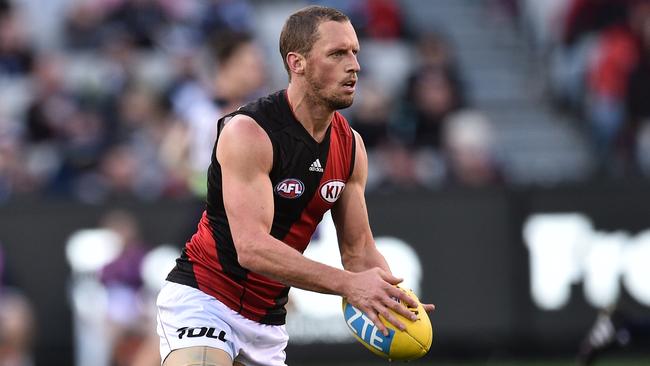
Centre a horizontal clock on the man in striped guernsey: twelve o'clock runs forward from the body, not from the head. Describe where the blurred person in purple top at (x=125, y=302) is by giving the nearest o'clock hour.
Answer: The blurred person in purple top is roughly at 7 o'clock from the man in striped guernsey.

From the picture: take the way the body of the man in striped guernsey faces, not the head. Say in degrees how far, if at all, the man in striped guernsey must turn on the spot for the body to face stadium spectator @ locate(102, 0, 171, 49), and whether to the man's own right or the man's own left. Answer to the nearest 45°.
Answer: approximately 135° to the man's own left

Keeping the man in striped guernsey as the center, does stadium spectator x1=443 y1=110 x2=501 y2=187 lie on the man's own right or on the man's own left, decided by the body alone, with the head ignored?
on the man's own left

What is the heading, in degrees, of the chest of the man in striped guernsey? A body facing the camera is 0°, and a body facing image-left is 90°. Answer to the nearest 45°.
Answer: approximately 315°

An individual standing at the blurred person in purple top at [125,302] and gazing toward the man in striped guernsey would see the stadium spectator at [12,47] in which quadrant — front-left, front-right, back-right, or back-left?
back-right

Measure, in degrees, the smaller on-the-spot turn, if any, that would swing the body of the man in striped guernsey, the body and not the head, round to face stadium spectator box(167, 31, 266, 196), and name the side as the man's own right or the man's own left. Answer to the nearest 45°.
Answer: approximately 135° to the man's own left

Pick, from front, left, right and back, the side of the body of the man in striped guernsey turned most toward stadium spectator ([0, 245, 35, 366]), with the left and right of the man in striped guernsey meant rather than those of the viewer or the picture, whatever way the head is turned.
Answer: back

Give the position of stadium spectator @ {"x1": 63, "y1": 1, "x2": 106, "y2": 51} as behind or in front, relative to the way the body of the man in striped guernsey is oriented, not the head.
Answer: behind
